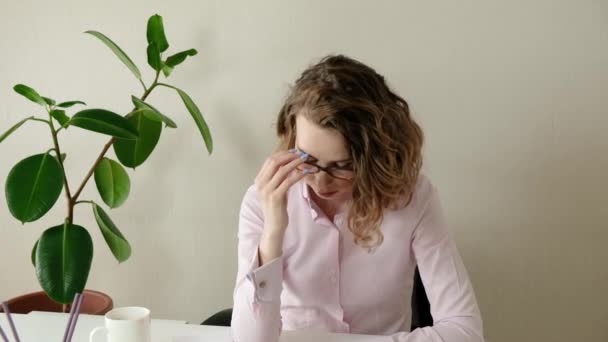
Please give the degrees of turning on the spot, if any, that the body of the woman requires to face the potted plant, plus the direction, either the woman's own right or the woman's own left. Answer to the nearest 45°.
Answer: approximately 90° to the woman's own right

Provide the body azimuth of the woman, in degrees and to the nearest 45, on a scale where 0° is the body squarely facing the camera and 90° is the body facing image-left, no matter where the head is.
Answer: approximately 0°

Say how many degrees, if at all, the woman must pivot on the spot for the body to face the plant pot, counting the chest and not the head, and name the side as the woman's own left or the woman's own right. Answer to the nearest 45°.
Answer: approximately 135° to the woman's own right
